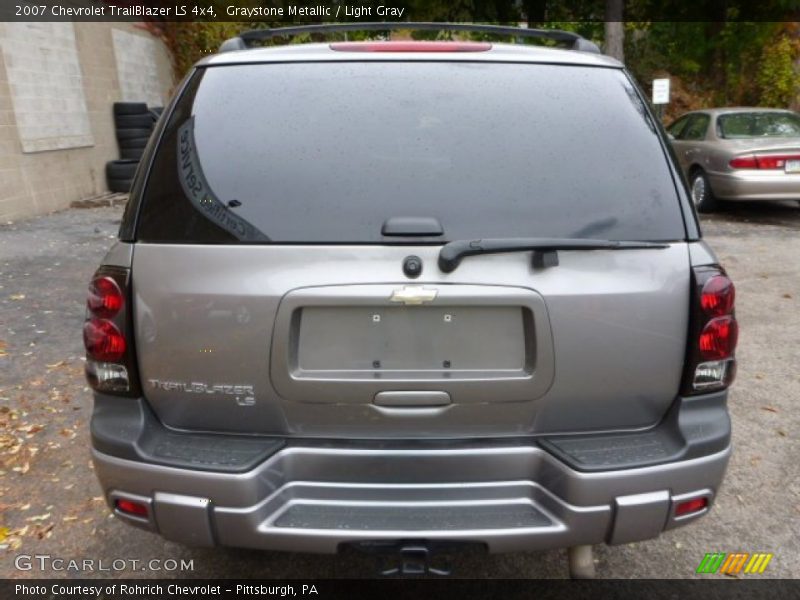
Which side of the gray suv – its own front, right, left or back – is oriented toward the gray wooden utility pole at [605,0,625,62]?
front

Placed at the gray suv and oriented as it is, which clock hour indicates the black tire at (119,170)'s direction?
The black tire is roughly at 11 o'clock from the gray suv.

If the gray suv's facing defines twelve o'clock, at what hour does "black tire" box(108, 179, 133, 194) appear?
The black tire is roughly at 11 o'clock from the gray suv.

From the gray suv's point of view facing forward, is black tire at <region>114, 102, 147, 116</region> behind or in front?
in front

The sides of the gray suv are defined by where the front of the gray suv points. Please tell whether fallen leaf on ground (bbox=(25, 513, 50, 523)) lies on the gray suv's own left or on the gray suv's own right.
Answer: on the gray suv's own left

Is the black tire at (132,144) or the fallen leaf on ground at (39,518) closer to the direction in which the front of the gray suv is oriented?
the black tire

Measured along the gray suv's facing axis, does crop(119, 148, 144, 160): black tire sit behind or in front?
in front

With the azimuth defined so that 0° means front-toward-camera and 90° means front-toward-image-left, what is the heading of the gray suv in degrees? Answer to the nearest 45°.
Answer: approximately 180°
